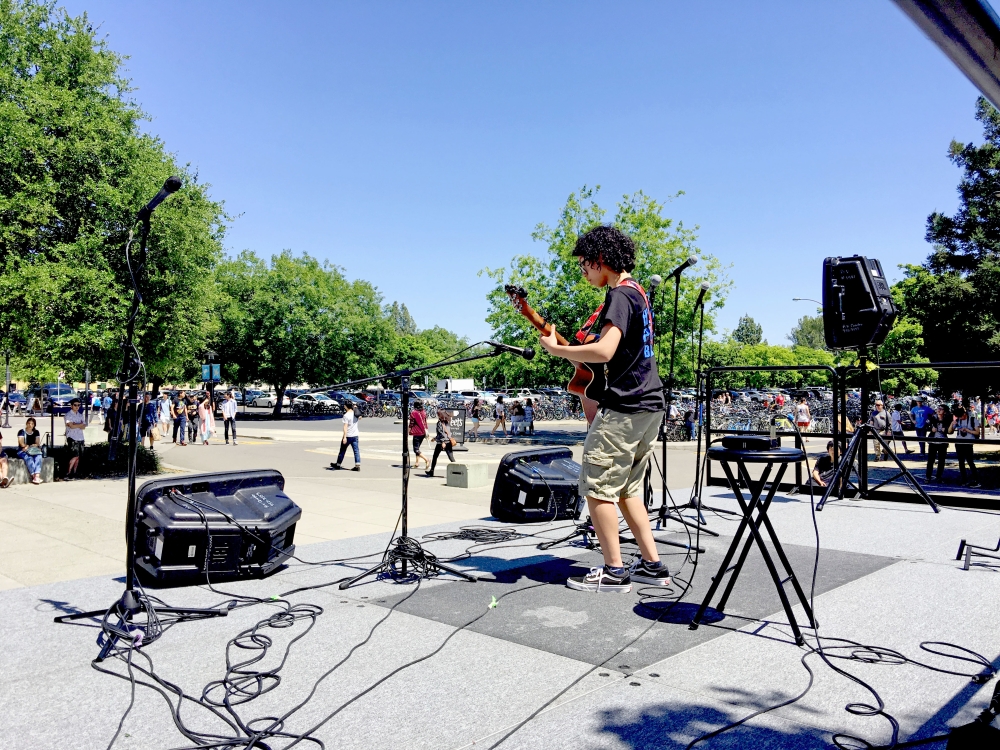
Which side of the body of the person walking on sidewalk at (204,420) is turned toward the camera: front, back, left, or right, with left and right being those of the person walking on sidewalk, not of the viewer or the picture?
front

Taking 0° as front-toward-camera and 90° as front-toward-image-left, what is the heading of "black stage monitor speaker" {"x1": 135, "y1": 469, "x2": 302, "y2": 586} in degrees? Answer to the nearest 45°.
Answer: approximately 180°

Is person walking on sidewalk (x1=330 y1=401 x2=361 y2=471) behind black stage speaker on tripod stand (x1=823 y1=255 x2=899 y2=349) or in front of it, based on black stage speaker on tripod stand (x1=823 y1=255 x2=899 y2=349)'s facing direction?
in front

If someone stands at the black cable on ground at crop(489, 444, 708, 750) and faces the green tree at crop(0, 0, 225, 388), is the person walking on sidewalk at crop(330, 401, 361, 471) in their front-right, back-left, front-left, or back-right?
front-right

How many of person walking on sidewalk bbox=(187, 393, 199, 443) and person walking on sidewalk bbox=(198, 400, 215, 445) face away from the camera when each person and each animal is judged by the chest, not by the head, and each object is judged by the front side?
0

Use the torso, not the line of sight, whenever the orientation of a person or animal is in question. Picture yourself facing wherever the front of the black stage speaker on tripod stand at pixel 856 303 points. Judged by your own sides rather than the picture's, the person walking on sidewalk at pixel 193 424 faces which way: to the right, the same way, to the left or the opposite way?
the opposite way

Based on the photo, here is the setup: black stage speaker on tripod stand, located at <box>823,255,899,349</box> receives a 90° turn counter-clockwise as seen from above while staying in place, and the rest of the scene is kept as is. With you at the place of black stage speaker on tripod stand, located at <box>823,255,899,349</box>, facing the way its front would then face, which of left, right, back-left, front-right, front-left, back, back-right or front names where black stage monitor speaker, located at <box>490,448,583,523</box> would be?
front-right

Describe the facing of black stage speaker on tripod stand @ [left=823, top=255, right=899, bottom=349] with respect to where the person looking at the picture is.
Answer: facing away from the viewer and to the left of the viewer

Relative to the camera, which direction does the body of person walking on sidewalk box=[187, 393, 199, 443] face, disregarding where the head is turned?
toward the camera

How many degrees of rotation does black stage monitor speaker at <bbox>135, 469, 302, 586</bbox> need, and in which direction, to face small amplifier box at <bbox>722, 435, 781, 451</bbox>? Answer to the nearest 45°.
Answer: approximately 135° to its right

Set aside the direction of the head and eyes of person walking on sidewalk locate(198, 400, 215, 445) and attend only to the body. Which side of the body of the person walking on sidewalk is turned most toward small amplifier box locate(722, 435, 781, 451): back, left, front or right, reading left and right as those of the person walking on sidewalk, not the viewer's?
front
